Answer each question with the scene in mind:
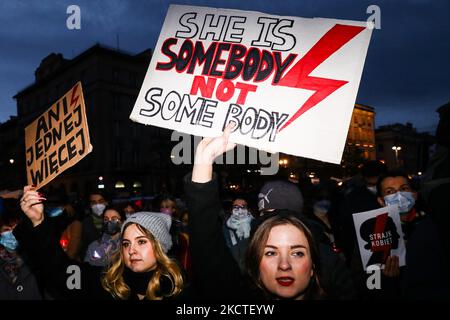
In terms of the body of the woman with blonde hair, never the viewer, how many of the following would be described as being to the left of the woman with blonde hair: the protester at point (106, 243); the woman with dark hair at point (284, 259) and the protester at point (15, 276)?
1

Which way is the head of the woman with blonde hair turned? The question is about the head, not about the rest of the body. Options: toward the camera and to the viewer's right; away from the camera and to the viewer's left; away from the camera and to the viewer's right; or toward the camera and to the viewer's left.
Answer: toward the camera and to the viewer's left

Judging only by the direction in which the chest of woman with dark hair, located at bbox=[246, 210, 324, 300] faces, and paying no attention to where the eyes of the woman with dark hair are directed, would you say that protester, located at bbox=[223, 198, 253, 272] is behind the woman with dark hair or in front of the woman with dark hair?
behind

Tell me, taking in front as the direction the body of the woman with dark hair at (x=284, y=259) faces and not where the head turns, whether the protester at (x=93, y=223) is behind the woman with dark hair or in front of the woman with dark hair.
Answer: behind

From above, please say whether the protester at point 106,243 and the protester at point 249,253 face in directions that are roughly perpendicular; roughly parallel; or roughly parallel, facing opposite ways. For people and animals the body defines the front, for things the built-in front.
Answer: roughly parallel

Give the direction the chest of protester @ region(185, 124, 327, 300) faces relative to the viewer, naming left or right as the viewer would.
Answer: facing the viewer

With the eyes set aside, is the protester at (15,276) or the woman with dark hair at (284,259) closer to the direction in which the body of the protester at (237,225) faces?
the woman with dark hair

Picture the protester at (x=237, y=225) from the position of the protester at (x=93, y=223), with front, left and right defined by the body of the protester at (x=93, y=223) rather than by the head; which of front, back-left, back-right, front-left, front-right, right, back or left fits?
front-left

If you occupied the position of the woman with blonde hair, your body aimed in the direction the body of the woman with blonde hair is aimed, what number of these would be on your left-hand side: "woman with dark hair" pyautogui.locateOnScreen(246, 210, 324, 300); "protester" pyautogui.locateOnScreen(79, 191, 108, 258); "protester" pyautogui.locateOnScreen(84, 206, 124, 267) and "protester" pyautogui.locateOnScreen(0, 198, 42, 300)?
1

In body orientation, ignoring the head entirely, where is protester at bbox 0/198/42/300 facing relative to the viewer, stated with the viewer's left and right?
facing the viewer

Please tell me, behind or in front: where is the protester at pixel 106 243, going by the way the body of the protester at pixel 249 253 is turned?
behind
